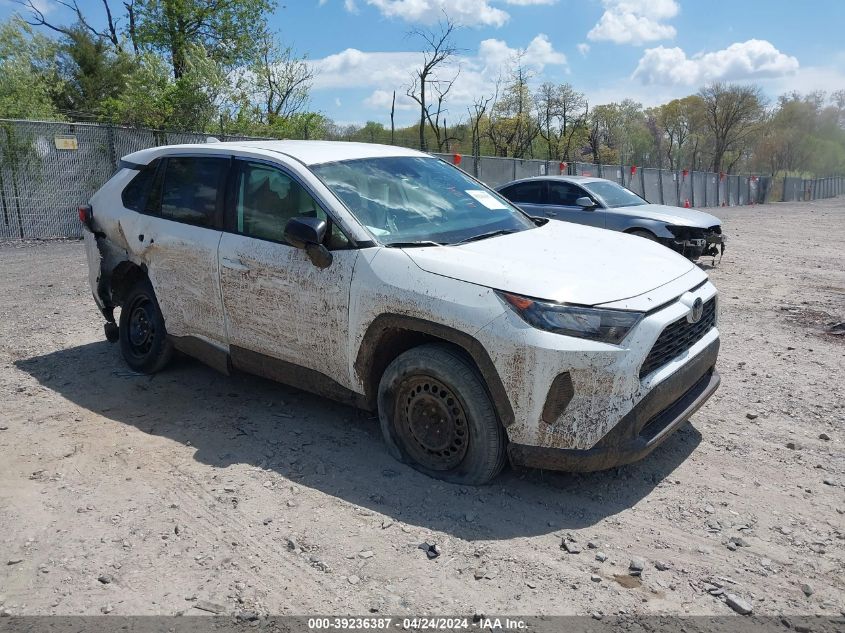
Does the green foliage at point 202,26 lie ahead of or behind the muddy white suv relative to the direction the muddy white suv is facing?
behind

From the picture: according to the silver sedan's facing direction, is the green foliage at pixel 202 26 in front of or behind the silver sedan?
behind

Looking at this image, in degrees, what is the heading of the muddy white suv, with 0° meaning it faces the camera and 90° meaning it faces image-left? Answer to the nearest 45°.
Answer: approximately 315°

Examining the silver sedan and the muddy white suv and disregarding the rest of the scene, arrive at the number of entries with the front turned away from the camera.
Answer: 0

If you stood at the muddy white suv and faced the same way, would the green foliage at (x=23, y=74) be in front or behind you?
behind

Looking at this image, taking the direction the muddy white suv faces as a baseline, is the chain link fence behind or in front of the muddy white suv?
behind

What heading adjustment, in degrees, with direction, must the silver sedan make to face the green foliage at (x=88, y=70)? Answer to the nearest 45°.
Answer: approximately 180°

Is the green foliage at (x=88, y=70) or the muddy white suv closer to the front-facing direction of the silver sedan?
the muddy white suv
